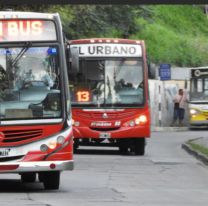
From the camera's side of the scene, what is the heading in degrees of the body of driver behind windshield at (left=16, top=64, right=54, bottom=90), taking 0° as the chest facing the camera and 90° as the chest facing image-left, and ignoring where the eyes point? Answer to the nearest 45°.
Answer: approximately 0°

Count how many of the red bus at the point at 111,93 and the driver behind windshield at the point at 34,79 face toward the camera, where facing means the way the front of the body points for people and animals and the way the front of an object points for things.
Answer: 2

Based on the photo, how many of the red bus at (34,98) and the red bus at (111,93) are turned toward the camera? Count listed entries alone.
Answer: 2

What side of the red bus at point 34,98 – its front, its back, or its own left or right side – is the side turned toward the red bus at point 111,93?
back

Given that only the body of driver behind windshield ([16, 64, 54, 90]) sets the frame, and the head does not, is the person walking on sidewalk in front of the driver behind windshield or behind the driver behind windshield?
behind

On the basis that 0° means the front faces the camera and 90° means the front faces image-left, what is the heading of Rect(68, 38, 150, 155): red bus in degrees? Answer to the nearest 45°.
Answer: approximately 0°
